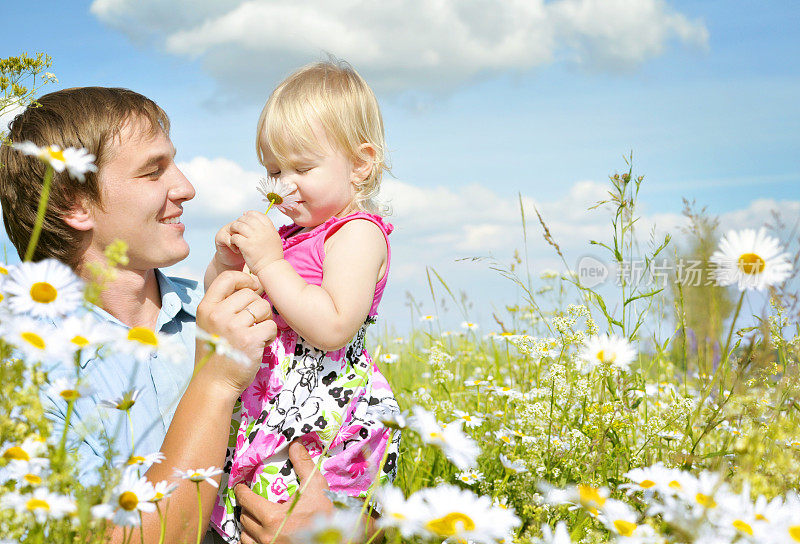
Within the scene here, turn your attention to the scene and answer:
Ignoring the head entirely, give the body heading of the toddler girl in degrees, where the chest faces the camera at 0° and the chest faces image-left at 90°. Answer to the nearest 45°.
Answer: approximately 45°

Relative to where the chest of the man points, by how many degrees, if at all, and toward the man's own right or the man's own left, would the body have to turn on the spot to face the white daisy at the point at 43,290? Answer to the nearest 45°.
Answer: approximately 90° to the man's own right

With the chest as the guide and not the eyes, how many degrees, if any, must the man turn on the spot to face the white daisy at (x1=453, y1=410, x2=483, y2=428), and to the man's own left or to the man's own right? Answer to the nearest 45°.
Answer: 0° — they already face it

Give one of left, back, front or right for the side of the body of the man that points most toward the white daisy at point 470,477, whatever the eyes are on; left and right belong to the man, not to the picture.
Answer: front

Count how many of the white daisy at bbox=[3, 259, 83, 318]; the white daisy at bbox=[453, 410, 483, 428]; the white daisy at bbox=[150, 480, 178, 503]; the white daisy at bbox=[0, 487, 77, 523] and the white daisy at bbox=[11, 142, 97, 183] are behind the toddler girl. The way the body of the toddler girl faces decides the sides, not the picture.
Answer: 1

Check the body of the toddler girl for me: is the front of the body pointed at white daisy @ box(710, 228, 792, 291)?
no

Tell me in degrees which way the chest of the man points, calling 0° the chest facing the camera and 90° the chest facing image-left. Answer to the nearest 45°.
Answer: approximately 270°
